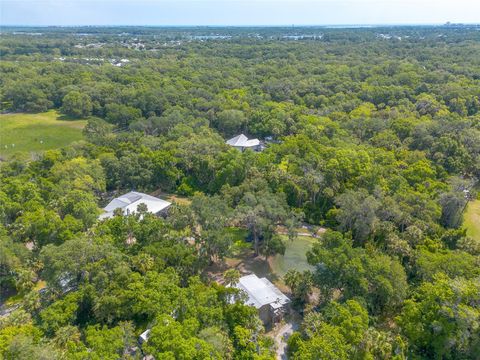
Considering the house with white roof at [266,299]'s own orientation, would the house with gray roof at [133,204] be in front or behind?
behind

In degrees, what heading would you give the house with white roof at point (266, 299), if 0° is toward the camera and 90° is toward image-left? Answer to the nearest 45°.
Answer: approximately 315°
